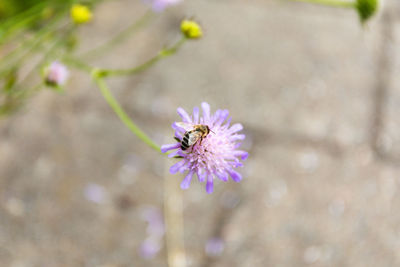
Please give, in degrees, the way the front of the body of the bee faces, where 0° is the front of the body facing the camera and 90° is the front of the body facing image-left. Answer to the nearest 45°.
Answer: approximately 225°
